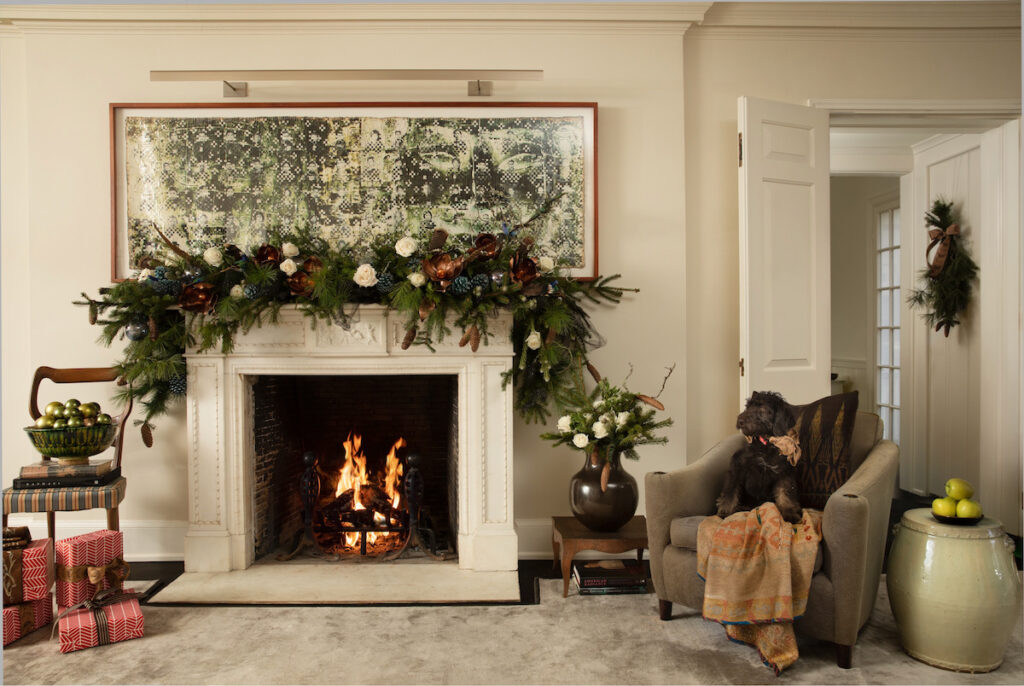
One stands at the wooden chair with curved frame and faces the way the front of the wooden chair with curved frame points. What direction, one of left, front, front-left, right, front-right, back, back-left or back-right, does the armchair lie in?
left

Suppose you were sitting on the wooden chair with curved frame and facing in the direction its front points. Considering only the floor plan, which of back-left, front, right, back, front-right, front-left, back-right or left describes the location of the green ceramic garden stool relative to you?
left

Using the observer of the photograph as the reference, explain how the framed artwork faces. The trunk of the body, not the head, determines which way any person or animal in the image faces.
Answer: facing the viewer

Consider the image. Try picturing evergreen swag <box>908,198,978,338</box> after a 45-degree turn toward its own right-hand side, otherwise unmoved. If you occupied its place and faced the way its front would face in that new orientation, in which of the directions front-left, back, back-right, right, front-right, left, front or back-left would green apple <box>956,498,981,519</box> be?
left

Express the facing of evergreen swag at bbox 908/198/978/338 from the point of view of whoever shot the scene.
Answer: facing the viewer and to the left of the viewer

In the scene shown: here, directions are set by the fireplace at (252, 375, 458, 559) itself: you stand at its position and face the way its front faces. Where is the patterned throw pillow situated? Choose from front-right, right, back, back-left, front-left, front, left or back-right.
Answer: front-left

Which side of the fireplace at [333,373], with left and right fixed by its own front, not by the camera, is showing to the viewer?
front

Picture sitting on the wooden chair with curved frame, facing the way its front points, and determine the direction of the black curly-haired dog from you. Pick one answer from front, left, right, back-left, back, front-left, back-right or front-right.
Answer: left

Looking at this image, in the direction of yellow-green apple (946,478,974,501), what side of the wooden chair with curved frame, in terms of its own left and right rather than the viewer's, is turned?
left

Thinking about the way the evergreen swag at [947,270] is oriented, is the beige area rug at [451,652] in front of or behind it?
in front

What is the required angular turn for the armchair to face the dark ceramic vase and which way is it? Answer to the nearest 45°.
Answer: approximately 45° to its right
